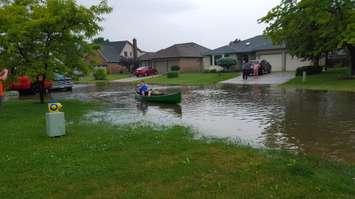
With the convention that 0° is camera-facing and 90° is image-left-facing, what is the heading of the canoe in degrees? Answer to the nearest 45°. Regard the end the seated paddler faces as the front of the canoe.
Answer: approximately 270°

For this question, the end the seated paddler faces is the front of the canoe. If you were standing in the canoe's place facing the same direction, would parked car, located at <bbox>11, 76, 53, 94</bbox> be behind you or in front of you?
behind
